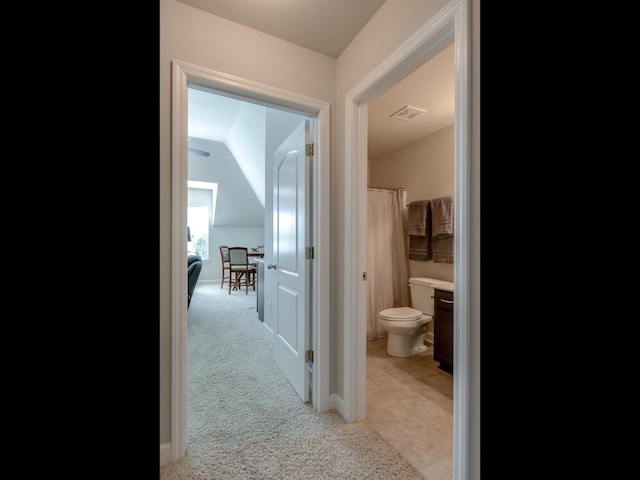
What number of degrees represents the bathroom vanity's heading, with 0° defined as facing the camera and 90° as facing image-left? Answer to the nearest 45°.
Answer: approximately 45°

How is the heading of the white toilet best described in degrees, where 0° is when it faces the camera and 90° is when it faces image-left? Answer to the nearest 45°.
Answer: approximately 45°
